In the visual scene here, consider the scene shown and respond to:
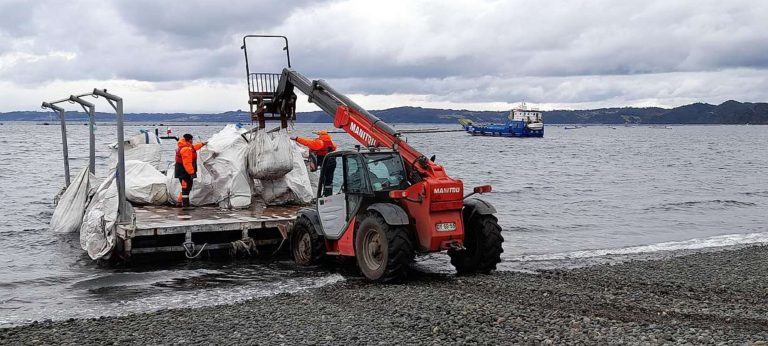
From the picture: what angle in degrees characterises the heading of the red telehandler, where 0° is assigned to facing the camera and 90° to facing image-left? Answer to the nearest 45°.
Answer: approximately 135°

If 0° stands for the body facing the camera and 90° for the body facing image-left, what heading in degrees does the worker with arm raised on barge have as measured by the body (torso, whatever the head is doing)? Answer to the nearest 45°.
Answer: approximately 270°

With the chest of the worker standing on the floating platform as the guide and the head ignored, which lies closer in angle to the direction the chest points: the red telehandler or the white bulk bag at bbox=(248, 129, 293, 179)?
the white bulk bag

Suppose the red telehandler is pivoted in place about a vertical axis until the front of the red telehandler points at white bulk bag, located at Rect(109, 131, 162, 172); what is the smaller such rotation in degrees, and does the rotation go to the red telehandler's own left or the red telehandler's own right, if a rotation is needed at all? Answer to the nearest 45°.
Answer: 0° — it already faces it

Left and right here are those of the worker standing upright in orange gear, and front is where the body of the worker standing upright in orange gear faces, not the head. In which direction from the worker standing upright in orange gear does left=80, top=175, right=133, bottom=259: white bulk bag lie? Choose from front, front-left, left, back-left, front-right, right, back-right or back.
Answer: back-right

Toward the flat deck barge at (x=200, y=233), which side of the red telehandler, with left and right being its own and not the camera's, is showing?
front

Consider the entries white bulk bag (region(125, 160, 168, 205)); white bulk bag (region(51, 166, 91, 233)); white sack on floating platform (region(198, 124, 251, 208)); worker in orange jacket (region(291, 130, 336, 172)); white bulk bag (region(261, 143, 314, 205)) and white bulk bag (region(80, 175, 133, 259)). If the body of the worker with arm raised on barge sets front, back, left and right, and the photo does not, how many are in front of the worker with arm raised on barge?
3

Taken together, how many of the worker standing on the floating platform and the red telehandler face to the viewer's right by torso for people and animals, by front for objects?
1

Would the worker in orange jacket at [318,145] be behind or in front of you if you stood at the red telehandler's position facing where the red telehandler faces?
in front

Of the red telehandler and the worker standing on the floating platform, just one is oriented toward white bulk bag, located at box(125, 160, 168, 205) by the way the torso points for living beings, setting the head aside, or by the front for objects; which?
the red telehandler

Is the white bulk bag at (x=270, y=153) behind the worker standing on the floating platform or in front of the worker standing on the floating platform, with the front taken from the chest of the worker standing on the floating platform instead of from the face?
in front

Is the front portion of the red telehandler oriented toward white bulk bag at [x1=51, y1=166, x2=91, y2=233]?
yes

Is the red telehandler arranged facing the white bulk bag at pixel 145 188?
yes

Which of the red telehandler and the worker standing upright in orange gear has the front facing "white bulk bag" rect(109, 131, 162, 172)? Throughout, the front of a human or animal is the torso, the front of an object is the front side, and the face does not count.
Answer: the red telehandler

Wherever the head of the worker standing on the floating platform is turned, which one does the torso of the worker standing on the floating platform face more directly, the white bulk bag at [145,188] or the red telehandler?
the red telehandler
